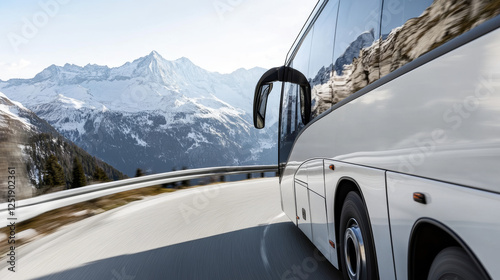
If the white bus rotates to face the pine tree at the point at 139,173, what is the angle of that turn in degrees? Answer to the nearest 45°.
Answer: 0° — it already faces it

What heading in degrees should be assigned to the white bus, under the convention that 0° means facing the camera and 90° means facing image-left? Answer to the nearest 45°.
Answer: approximately 135°
